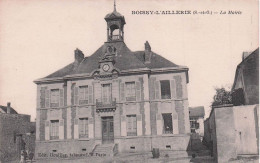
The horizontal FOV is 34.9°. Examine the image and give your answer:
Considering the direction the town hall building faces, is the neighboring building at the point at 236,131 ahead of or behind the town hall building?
ahead

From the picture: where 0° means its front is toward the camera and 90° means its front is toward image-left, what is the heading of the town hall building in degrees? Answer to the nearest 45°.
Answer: approximately 0°

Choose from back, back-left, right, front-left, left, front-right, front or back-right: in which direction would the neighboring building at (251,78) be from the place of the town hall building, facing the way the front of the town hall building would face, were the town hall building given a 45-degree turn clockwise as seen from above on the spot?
left
